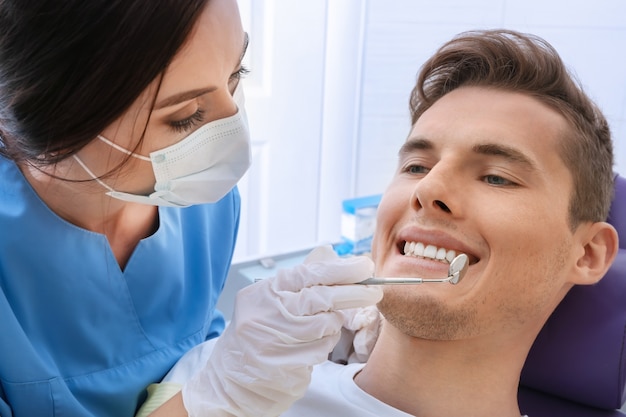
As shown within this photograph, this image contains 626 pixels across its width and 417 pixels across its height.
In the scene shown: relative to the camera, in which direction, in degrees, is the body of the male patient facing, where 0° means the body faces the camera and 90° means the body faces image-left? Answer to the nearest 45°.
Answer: approximately 45°

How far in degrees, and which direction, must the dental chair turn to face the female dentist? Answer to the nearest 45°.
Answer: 0° — it already faces them

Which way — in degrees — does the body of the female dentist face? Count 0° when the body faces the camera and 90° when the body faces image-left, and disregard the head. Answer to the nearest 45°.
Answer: approximately 315°

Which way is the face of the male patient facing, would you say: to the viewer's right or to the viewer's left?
to the viewer's left
